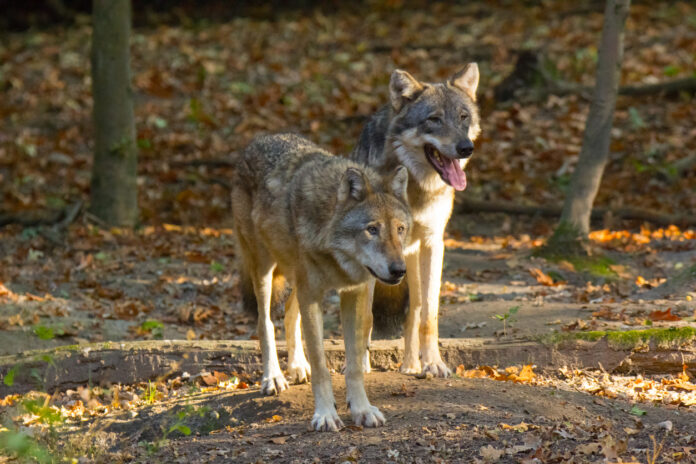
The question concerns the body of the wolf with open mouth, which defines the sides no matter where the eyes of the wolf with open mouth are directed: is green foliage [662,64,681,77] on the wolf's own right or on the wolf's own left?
on the wolf's own left

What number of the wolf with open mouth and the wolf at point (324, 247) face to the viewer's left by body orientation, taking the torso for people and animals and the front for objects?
0

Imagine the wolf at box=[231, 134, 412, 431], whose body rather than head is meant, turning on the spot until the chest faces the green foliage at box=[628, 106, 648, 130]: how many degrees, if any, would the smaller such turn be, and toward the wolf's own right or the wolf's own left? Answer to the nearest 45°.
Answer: approximately 90° to the wolf's own left

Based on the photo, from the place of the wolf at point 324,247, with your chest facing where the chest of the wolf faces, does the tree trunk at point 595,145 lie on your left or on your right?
on your left

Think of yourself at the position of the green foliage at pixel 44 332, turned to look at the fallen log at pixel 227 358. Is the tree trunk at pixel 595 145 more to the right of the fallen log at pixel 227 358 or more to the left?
left

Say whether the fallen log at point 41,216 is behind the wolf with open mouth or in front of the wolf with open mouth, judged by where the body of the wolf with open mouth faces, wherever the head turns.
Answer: behind

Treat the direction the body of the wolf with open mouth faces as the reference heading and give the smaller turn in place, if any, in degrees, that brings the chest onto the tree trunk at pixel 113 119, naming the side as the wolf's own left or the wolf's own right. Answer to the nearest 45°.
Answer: approximately 180°

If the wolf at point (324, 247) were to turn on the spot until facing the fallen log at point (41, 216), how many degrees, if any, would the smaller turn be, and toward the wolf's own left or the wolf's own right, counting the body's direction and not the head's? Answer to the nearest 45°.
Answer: approximately 180°

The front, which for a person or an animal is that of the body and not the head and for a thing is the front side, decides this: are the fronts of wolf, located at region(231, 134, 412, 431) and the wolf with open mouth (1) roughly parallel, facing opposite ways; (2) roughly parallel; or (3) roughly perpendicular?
roughly parallel

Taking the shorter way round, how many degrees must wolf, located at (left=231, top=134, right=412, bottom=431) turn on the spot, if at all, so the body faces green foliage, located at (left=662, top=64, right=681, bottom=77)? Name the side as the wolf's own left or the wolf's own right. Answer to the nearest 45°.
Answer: approximately 90° to the wolf's own left

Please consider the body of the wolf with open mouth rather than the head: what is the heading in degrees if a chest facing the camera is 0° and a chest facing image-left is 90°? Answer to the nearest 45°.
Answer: approximately 315°

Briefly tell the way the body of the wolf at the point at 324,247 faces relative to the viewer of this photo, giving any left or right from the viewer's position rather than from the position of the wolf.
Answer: facing the viewer and to the right of the viewer
